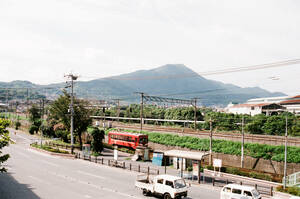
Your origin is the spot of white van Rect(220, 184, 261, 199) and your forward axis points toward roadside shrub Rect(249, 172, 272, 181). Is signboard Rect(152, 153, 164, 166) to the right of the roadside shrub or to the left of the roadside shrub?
left

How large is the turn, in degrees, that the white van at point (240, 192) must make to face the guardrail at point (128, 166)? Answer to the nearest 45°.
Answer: approximately 180°

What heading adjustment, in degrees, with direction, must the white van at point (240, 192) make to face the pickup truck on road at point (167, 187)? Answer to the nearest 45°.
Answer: approximately 135° to its right

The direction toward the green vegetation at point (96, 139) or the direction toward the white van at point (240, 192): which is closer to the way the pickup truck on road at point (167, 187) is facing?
the white van

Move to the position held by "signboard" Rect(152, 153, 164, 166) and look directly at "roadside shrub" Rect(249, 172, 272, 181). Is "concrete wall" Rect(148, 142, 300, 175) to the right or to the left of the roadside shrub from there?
left

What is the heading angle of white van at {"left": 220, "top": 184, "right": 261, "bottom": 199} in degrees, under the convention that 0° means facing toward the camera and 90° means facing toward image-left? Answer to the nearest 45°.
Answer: approximately 315°

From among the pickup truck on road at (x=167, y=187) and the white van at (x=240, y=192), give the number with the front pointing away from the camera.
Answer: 0

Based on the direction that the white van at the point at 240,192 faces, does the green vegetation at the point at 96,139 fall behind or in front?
behind

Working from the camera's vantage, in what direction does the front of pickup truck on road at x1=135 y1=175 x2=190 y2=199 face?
facing the viewer and to the right of the viewer
